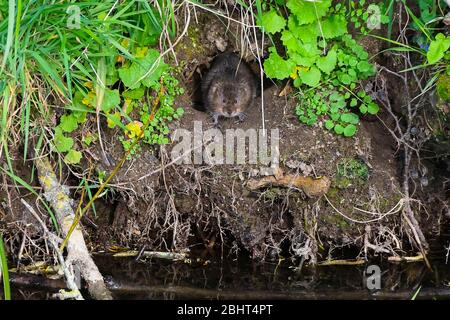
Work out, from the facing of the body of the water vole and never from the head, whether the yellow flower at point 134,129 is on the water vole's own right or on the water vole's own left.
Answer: on the water vole's own right

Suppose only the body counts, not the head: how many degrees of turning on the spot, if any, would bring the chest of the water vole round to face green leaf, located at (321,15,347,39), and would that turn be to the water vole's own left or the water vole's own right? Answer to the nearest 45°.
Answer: approximately 45° to the water vole's own left

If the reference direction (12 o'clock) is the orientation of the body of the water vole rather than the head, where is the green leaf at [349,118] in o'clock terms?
The green leaf is roughly at 10 o'clock from the water vole.

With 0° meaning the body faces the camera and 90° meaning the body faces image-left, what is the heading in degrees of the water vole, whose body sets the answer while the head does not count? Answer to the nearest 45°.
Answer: approximately 0°

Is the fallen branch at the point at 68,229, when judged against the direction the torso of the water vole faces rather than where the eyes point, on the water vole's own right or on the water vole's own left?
on the water vole's own right

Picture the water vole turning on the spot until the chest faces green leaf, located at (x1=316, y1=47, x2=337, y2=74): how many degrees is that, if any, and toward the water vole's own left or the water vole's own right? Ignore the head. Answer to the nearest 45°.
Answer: approximately 45° to the water vole's own left
